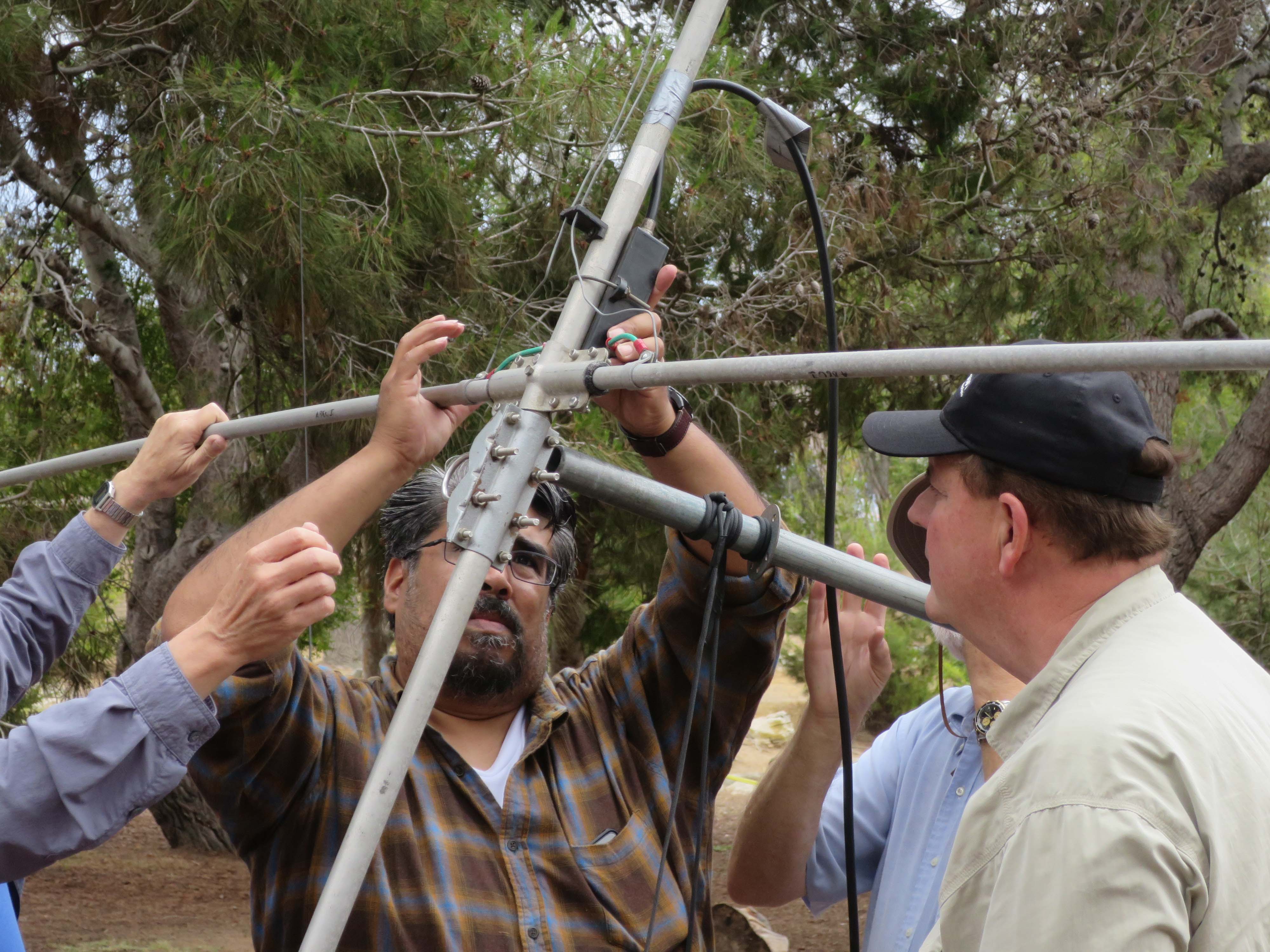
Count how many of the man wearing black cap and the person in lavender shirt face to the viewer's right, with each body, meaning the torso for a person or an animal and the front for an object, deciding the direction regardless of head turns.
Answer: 1

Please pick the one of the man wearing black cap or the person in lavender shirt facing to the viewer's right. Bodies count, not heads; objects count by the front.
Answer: the person in lavender shirt

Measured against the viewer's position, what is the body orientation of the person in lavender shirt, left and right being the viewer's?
facing to the right of the viewer

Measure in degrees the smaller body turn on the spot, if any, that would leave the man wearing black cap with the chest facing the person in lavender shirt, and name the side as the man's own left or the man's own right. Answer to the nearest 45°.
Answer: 0° — they already face them

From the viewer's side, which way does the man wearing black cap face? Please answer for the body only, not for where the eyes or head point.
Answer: to the viewer's left
